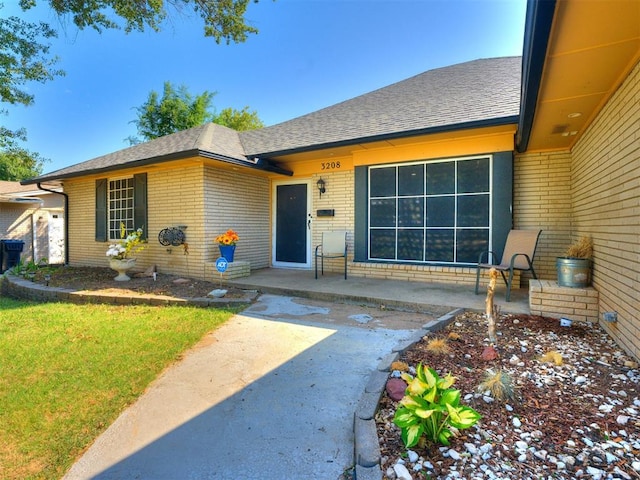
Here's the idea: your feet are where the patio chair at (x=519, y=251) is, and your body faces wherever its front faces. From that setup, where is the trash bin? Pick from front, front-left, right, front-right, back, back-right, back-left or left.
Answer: front-right

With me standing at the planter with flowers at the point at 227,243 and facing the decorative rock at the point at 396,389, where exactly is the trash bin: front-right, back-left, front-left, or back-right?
back-right

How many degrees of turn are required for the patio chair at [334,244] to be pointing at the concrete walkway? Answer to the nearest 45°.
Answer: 0° — it already faces it

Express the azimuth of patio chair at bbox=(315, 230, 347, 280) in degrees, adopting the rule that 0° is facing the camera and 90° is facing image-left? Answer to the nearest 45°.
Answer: approximately 0°

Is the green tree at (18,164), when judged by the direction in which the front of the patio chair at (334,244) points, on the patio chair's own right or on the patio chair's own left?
on the patio chair's own right

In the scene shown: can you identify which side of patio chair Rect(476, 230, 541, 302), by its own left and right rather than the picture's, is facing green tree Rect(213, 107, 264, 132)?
right

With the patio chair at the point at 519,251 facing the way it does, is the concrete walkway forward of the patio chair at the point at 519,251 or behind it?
forward

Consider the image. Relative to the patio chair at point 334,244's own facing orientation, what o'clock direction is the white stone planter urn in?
The white stone planter urn is roughly at 3 o'clock from the patio chair.

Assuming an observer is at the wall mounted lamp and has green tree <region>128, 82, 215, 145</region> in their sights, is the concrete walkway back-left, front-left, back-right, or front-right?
back-left

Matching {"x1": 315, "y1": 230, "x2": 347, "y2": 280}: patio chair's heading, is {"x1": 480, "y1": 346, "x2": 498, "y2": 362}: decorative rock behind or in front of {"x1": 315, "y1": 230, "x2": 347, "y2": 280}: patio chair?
in front
